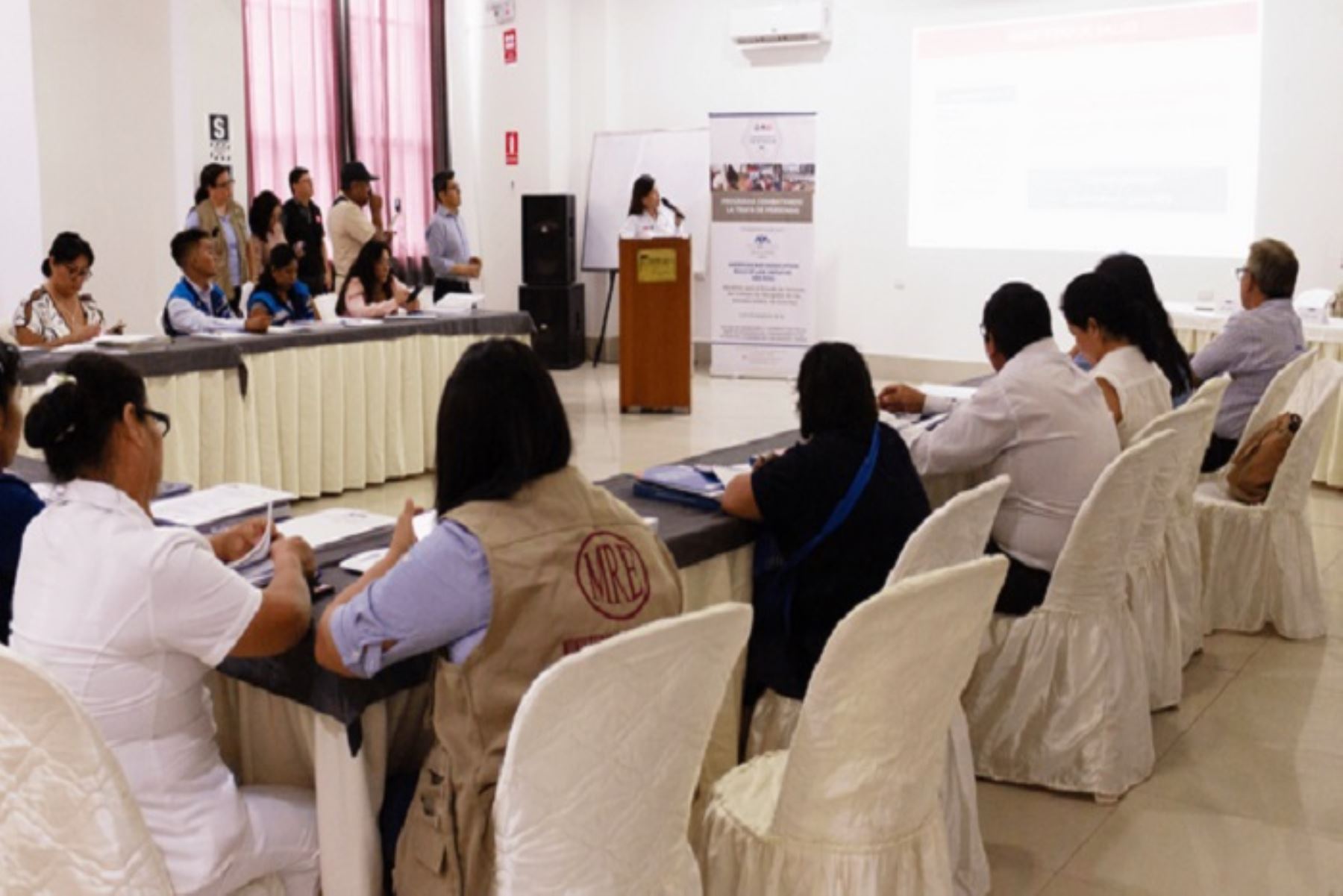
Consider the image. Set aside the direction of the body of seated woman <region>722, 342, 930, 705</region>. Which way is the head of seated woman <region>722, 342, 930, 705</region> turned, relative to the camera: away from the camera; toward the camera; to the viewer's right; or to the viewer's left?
away from the camera

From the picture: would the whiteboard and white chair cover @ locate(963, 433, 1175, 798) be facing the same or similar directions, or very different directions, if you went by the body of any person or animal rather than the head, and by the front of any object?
very different directions

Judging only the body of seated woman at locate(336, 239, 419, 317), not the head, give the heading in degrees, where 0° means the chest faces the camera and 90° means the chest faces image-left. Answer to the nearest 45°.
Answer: approximately 315°

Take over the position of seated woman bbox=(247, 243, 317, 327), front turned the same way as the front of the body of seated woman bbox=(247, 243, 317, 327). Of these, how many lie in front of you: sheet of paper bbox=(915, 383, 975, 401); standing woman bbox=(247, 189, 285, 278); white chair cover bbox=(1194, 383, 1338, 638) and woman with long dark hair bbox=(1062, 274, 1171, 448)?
3

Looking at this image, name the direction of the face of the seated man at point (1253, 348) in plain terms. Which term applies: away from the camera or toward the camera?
away from the camera

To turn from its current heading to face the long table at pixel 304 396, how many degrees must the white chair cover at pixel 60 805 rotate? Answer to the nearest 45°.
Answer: approximately 45° to its left

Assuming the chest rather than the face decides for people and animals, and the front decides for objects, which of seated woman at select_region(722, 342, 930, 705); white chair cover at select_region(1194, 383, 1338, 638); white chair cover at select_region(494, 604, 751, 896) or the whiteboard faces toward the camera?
the whiteboard

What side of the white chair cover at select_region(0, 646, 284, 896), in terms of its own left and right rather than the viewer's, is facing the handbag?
front

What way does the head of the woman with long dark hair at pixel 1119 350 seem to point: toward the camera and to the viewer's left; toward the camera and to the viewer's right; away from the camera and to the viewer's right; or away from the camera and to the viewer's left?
away from the camera and to the viewer's left

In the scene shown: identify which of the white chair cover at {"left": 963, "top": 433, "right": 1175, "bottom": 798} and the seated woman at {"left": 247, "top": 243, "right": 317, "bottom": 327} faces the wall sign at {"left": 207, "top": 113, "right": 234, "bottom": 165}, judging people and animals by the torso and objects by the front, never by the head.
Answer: the white chair cover

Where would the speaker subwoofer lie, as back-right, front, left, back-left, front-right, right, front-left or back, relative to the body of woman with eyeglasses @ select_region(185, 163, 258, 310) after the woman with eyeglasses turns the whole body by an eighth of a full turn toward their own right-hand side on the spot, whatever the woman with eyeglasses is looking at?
back-left

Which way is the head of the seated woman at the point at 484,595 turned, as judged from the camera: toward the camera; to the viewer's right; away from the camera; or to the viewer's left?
away from the camera

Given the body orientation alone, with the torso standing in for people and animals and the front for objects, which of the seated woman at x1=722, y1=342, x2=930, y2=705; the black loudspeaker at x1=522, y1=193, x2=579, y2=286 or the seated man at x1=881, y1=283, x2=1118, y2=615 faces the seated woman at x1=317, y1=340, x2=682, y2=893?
the black loudspeaker

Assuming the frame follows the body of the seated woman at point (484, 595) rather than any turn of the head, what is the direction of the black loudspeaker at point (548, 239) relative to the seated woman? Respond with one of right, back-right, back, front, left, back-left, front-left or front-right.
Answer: front-right

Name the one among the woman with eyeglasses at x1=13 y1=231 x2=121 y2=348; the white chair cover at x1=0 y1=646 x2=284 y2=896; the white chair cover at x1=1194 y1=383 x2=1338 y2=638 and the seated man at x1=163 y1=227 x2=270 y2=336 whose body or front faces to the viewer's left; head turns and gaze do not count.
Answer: the white chair cover at x1=1194 y1=383 x2=1338 y2=638

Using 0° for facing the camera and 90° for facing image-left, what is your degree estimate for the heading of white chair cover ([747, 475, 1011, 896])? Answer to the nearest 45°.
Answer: approximately 135°
